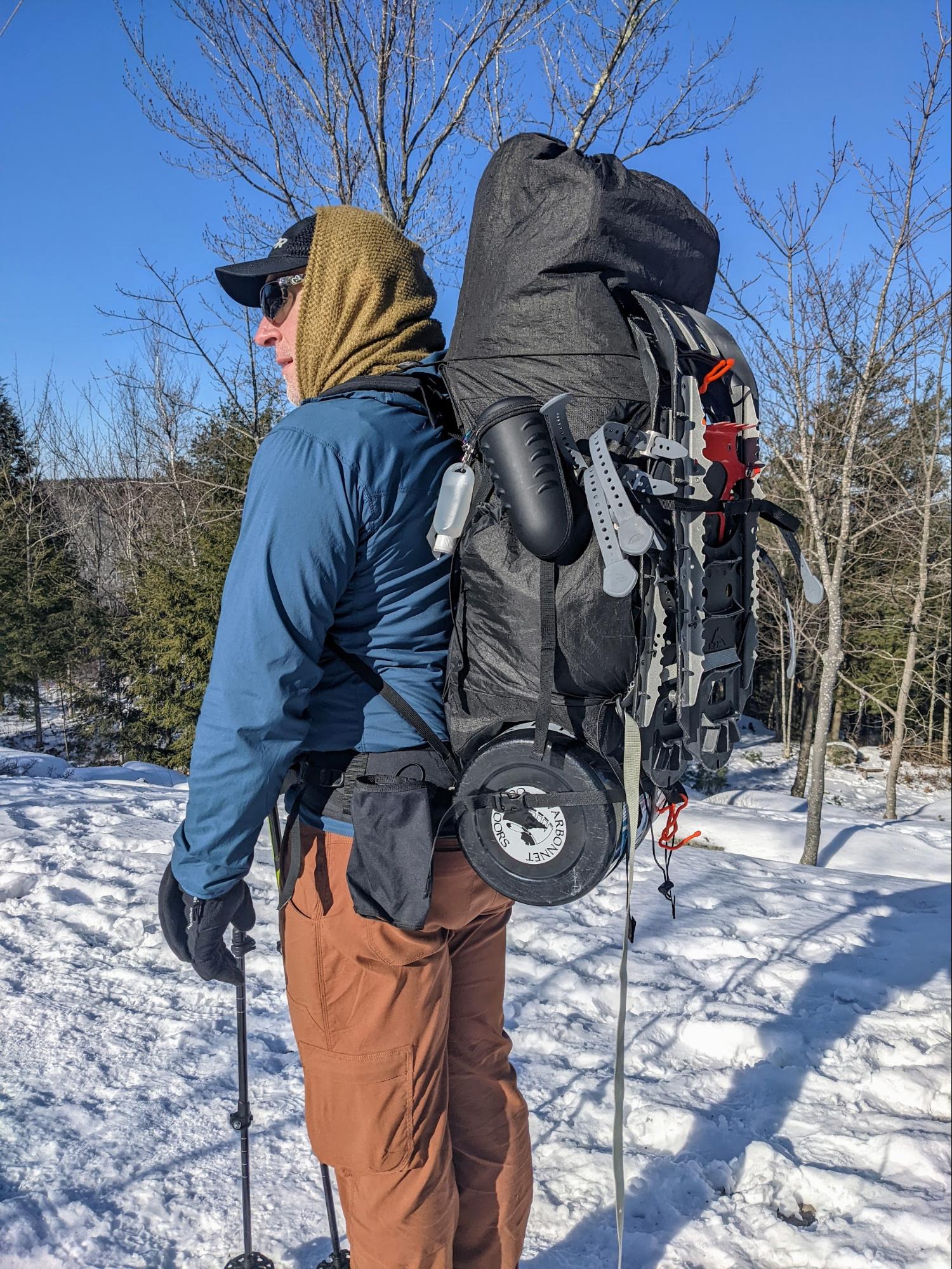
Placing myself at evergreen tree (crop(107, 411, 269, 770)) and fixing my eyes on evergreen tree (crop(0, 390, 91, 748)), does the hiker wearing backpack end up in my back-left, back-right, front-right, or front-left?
back-left

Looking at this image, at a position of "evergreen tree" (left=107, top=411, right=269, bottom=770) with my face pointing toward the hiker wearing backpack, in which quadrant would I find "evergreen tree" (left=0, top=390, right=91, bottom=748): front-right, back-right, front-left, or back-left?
back-right

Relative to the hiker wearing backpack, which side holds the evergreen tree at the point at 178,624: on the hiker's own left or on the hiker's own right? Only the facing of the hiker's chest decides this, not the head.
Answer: on the hiker's own right

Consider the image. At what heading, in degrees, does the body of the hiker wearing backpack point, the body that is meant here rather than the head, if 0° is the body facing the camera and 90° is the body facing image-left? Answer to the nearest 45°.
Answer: approximately 90°

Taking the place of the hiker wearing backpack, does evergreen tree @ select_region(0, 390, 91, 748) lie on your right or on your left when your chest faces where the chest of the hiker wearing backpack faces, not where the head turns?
on your right

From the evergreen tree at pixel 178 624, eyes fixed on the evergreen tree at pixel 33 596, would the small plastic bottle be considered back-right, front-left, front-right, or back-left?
back-left
